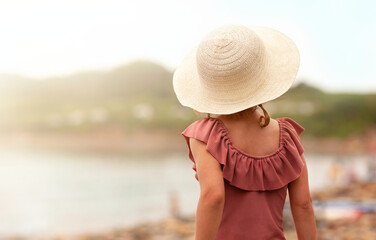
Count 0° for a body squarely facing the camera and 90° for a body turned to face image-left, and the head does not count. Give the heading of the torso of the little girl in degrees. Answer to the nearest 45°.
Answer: approximately 135°
